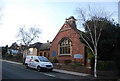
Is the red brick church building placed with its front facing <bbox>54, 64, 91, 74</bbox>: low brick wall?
yes

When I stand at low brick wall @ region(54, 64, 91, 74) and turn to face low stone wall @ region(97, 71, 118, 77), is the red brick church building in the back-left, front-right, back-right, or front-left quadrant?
back-left

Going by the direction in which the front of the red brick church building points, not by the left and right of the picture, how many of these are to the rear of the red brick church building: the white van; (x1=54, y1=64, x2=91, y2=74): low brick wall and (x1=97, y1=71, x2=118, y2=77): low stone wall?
0

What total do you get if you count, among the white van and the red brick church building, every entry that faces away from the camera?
0

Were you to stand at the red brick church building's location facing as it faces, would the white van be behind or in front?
in front

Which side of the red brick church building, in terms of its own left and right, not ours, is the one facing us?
front

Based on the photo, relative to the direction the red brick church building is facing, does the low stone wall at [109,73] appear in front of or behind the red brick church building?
in front
